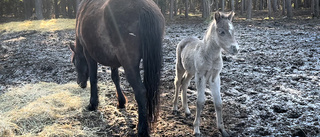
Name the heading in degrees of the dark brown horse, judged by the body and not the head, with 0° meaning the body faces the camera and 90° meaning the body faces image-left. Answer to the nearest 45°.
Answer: approximately 135°

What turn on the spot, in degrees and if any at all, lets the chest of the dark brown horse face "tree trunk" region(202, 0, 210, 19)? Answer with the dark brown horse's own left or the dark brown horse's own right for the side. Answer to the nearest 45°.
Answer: approximately 45° to the dark brown horse's own right
